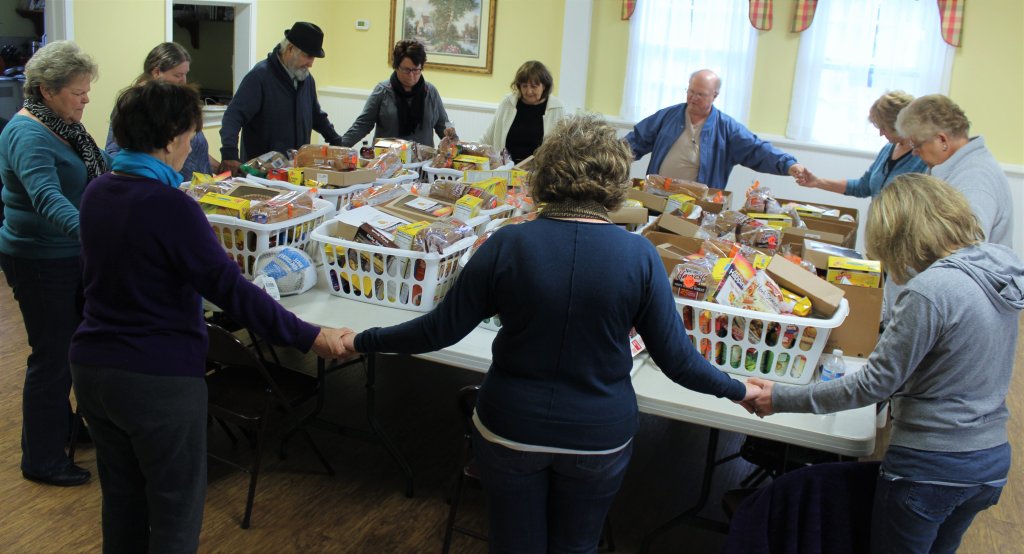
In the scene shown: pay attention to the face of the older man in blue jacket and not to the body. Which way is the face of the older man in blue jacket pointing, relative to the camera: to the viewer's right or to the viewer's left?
to the viewer's left

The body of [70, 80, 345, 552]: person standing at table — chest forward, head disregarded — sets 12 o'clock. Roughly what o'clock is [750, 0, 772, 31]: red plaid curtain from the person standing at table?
The red plaid curtain is roughly at 12 o'clock from the person standing at table.

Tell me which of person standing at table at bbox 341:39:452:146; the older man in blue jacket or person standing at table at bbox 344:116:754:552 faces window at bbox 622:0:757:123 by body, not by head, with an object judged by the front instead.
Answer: person standing at table at bbox 344:116:754:552

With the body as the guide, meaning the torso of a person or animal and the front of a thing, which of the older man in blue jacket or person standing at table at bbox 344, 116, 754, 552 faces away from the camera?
the person standing at table

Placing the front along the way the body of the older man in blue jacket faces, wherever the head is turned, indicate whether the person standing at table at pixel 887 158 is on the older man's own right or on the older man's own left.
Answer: on the older man's own left

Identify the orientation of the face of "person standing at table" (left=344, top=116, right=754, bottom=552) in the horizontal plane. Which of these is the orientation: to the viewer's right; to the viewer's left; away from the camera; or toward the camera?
away from the camera

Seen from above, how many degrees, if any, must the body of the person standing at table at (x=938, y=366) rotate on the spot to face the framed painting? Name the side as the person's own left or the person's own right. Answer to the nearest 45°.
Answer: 0° — they already face it

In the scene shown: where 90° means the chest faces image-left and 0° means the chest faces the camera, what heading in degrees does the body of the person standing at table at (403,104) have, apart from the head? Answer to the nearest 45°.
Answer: approximately 0°

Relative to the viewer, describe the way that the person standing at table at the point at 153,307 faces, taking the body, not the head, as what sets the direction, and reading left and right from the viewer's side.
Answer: facing away from the viewer and to the right of the viewer

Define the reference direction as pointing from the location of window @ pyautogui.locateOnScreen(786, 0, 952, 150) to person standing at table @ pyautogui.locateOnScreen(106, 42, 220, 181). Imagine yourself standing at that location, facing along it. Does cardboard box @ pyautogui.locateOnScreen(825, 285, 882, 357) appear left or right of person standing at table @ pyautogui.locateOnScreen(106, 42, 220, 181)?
left

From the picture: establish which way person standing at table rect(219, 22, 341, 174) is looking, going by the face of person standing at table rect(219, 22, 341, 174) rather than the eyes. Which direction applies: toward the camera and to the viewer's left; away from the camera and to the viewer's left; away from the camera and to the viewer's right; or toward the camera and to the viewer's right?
toward the camera and to the viewer's right

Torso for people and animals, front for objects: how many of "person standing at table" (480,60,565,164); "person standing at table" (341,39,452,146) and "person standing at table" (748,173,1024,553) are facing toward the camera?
2

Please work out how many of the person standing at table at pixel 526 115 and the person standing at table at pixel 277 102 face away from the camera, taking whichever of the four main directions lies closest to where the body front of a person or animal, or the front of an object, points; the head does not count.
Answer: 0

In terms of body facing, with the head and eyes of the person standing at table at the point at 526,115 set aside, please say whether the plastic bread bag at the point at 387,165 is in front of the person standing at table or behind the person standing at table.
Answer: in front

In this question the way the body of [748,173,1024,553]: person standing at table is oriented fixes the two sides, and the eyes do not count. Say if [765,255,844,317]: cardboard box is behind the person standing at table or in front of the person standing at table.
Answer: in front

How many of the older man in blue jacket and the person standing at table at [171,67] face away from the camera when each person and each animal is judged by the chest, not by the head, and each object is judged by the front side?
0

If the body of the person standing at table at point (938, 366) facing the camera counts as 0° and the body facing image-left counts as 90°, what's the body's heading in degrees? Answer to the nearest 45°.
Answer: approximately 135°
